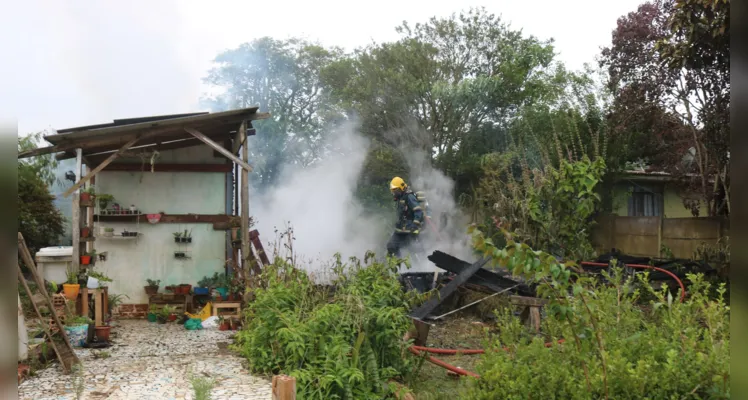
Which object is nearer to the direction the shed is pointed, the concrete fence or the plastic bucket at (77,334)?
the plastic bucket

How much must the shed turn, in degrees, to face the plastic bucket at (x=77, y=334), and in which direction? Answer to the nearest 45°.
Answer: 0° — it already faces it

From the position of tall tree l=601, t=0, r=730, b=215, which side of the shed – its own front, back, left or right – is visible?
left

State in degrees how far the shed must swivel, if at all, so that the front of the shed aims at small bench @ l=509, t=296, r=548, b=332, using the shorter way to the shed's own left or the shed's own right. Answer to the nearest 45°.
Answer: approximately 45° to the shed's own left

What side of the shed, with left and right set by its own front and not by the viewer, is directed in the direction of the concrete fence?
left

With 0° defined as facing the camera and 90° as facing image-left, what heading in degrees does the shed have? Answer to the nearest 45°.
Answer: approximately 0°
